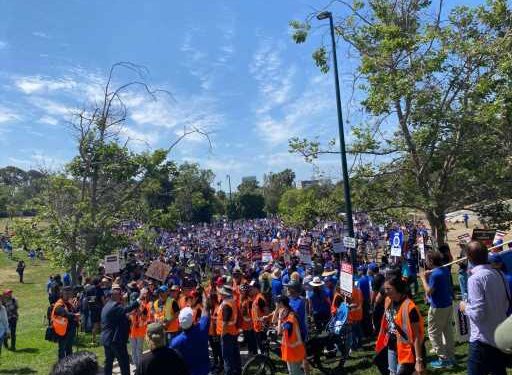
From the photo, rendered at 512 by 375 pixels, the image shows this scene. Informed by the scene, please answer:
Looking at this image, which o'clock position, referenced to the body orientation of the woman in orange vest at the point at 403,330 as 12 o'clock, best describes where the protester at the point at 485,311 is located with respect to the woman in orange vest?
The protester is roughly at 9 o'clock from the woman in orange vest.

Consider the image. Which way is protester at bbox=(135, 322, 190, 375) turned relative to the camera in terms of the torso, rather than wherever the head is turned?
away from the camera

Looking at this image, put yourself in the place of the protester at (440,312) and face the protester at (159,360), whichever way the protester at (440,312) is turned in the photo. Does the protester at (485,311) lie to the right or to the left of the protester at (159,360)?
left

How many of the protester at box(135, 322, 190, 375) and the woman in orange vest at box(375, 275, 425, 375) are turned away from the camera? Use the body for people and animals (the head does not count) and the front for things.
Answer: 1

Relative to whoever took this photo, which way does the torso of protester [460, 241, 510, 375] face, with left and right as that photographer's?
facing away from the viewer and to the left of the viewer
